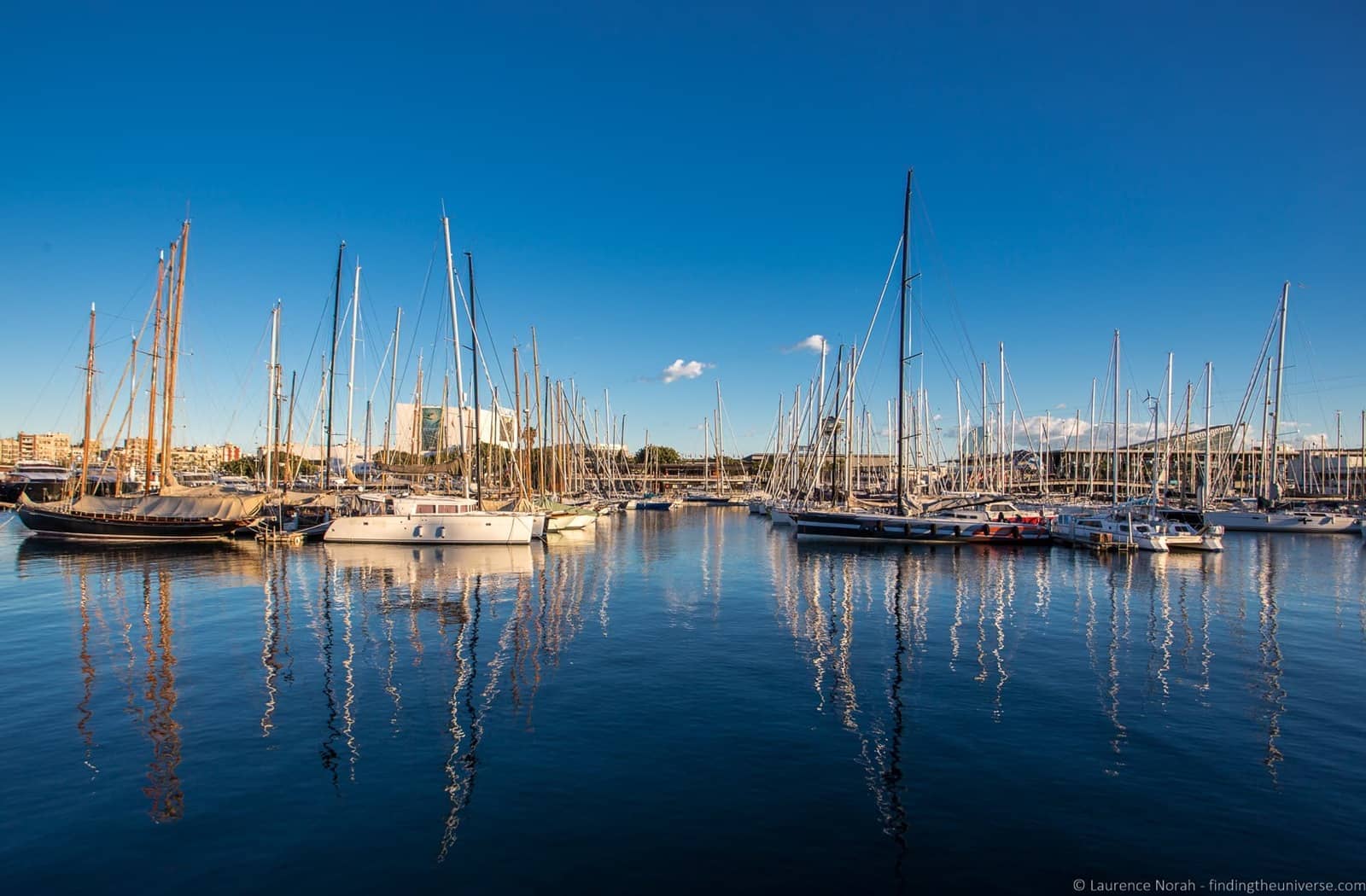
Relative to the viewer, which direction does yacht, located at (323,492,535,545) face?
to the viewer's right

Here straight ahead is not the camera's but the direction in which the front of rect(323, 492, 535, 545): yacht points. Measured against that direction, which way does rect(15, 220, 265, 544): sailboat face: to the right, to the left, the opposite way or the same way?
the opposite way

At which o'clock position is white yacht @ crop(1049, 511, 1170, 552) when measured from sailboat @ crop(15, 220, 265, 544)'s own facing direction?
The white yacht is roughly at 7 o'clock from the sailboat.

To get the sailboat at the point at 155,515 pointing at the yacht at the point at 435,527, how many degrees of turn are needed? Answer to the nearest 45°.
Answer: approximately 135° to its left

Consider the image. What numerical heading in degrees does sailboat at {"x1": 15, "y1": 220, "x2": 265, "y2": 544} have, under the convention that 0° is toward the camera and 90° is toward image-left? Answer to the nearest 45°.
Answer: approximately 90°

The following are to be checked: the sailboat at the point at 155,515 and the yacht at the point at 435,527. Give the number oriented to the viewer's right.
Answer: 1

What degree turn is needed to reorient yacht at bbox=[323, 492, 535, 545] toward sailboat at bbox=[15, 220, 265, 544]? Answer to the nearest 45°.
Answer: approximately 180°
